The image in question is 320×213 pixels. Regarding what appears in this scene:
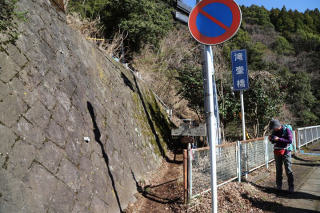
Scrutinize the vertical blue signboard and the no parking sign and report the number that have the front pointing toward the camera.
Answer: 2

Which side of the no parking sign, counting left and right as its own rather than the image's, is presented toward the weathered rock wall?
right

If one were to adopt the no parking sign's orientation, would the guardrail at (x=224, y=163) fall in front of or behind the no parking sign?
behind

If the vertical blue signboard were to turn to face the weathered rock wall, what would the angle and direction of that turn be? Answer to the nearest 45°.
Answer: approximately 45° to its right

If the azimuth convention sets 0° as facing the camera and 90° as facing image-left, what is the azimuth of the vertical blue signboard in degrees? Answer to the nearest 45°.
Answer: approximately 0°
